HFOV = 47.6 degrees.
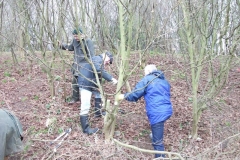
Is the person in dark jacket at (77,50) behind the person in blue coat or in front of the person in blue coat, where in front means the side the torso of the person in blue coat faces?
in front

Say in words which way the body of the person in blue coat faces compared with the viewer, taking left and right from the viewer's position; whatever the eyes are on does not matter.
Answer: facing away from the viewer and to the left of the viewer
